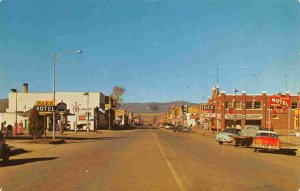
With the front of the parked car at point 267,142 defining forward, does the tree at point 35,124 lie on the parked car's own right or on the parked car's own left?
on the parked car's own left

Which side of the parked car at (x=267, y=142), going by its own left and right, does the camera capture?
back

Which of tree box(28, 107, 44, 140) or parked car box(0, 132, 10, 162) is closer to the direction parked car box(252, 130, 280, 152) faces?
the tree

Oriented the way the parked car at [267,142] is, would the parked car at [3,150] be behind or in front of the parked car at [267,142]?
behind

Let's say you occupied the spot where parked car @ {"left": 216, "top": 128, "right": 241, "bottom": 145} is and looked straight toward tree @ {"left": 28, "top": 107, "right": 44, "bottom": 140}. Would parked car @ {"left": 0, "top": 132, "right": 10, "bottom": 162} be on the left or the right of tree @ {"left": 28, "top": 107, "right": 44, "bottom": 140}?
left
